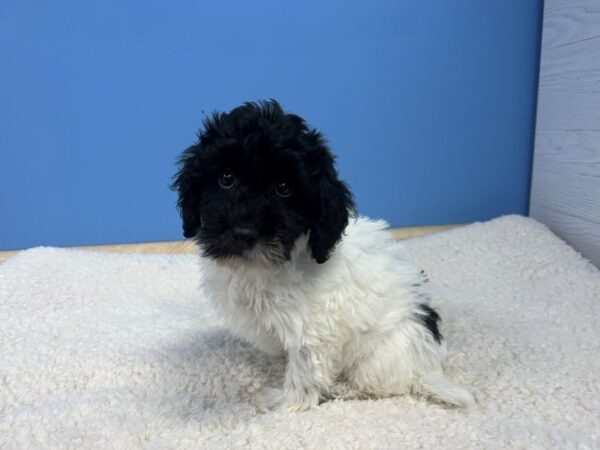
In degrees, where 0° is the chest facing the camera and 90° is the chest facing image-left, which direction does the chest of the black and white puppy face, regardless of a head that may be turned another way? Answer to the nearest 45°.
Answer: approximately 45°

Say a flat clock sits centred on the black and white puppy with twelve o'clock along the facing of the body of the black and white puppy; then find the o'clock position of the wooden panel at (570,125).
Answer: The wooden panel is roughly at 6 o'clock from the black and white puppy.
